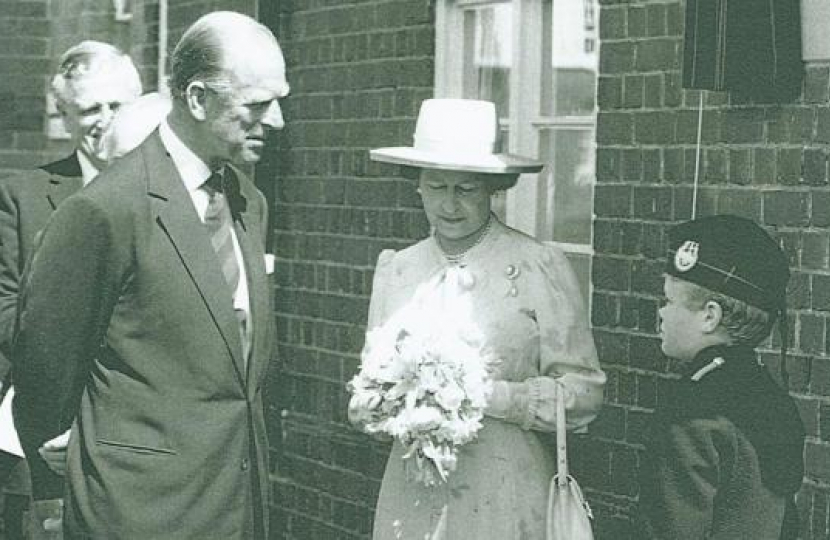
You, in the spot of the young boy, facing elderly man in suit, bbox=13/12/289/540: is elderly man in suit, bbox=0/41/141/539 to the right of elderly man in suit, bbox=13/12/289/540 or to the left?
right

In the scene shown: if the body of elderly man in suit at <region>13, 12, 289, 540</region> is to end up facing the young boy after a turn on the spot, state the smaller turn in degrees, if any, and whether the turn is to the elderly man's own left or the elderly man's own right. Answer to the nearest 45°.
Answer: approximately 45° to the elderly man's own left

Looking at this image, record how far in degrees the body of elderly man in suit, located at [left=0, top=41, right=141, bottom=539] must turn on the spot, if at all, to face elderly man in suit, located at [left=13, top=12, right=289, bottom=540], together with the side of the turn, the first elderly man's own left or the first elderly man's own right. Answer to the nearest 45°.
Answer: approximately 45° to the first elderly man's own right

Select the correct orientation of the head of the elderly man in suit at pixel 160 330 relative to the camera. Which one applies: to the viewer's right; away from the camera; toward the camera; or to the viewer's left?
to the viewer's right

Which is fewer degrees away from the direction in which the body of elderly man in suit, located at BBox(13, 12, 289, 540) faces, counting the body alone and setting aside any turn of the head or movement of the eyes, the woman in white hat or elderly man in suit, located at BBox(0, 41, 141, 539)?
the woman in white hat

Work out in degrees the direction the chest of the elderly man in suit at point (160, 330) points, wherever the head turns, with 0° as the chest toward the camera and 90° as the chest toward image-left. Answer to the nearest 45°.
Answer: approximately 315°

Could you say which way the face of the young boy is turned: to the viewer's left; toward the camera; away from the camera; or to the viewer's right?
to the viewer's left

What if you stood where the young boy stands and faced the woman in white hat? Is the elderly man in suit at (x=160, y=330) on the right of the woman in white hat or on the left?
left
